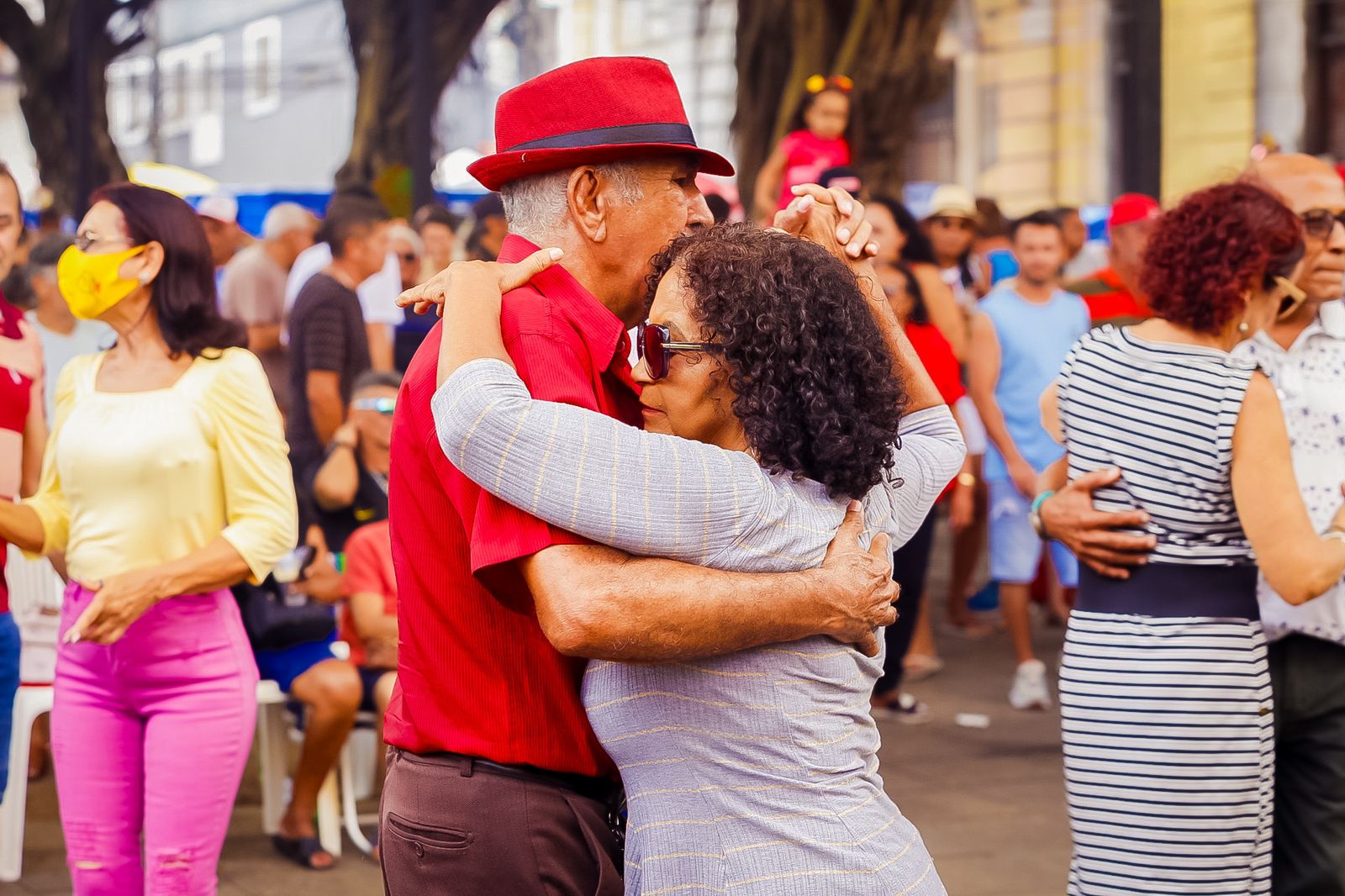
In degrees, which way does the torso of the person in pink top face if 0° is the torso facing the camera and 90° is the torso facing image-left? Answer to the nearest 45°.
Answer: approximately 315°

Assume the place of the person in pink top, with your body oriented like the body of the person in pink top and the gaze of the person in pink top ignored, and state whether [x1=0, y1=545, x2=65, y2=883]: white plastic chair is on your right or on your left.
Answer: on your right

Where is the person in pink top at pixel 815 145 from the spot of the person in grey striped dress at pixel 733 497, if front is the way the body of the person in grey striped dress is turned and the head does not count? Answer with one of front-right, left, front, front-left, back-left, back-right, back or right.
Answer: front-right

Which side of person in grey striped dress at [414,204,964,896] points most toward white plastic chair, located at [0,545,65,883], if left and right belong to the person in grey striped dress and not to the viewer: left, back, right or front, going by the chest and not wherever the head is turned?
front

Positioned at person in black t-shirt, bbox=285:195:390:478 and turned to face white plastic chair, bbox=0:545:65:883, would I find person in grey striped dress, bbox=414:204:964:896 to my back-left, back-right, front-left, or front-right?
front-left

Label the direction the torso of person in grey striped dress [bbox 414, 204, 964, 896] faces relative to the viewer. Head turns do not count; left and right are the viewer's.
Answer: facing away from the viewer and to the left of the viewer

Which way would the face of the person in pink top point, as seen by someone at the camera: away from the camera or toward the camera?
toward the camera

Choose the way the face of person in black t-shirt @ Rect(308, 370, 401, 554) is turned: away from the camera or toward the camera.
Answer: toward the camera

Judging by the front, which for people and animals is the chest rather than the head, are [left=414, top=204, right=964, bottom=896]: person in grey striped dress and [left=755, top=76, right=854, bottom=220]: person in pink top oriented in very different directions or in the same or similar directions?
very different directions
